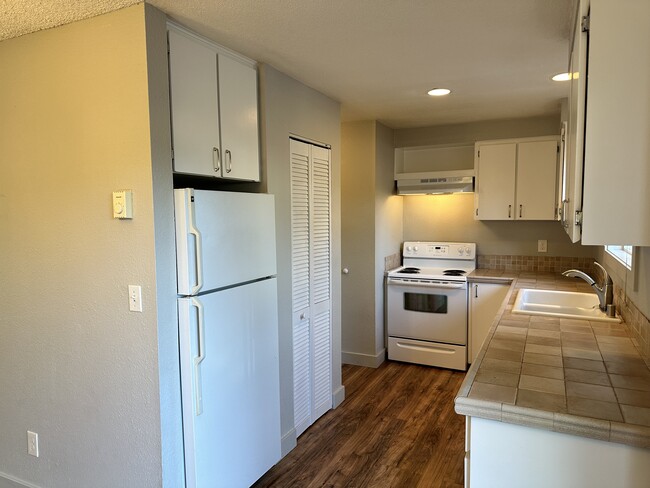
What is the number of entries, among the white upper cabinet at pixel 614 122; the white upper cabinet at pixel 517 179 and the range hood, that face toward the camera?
2

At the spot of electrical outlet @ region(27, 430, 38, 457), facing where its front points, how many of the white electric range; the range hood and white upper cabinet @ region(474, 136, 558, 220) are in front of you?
0

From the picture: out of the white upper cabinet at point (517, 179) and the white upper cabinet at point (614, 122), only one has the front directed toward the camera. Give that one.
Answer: the white upper cabinet at point (517, 179)

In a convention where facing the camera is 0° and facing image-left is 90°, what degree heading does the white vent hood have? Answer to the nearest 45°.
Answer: approximately 0°

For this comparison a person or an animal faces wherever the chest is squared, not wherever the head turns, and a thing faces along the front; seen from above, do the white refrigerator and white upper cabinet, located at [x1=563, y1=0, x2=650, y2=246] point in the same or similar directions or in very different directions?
very different directions

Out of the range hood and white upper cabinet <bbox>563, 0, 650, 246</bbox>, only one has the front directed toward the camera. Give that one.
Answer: the range hood

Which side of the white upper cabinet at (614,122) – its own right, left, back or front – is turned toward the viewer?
left

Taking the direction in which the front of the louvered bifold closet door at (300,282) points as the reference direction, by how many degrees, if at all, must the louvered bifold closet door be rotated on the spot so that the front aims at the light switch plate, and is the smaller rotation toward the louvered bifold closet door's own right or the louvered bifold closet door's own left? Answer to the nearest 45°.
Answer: approximately 90° to the louvered bifold closet door's own right

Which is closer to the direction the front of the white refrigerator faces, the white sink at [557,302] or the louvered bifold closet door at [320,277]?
the white sink

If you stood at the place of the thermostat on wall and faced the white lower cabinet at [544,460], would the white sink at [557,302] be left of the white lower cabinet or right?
left

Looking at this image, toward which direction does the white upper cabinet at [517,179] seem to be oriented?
toward the camera

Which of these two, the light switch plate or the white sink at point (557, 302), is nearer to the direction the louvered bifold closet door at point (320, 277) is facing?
the white sink

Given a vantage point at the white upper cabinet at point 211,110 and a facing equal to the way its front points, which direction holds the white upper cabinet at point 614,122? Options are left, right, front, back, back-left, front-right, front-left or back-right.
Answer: front
